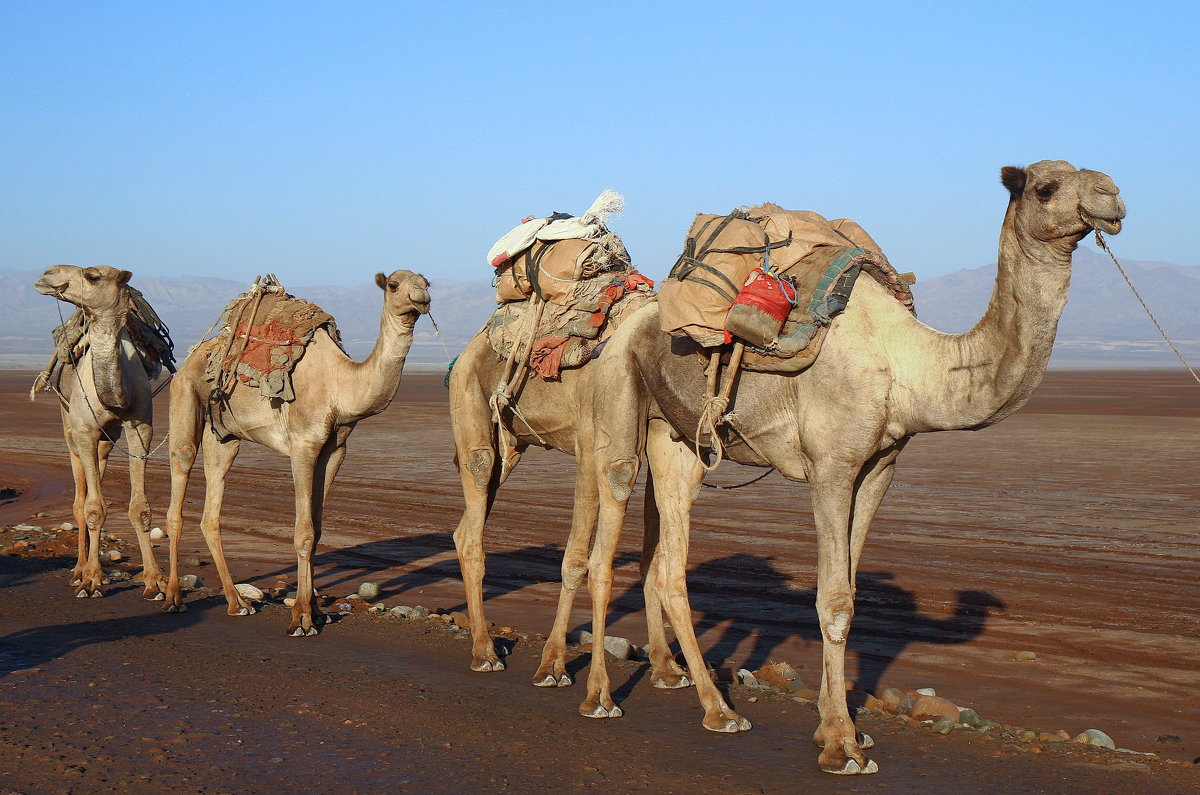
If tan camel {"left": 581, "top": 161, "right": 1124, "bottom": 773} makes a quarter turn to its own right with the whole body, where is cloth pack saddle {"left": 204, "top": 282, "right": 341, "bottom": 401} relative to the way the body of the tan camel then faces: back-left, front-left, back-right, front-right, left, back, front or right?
right

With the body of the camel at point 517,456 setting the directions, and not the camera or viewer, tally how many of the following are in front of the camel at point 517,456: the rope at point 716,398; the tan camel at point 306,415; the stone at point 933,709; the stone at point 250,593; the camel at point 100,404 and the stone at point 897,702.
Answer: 3

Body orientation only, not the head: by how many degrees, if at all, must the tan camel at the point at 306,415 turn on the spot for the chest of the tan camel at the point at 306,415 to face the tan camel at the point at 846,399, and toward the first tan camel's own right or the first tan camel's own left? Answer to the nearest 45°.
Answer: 0° — it already faces it

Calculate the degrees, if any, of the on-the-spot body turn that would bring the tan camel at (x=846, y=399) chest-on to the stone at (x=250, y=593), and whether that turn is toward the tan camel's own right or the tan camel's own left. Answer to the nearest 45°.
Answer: approximately 180°

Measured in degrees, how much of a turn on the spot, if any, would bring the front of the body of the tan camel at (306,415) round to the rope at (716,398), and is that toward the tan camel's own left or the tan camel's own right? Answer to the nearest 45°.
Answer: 0° — it already faces it

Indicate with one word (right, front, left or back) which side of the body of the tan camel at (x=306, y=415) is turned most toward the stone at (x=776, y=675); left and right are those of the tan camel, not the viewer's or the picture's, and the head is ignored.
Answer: front

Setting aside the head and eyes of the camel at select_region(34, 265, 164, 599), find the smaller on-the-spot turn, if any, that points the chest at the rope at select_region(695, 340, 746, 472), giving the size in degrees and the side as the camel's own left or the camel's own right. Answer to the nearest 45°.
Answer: approximately 45° to the camel's own left

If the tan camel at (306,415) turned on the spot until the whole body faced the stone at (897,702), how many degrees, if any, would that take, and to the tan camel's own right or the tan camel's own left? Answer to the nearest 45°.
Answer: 0° — it already faces it

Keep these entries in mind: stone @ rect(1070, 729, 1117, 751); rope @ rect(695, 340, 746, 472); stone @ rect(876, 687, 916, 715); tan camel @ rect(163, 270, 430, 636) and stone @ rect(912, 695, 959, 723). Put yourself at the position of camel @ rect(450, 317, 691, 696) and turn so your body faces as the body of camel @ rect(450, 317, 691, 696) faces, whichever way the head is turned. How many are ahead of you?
4

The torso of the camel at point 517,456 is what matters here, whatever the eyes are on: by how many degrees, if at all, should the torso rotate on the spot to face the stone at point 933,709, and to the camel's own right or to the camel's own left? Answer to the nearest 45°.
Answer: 0° — it already faces it
